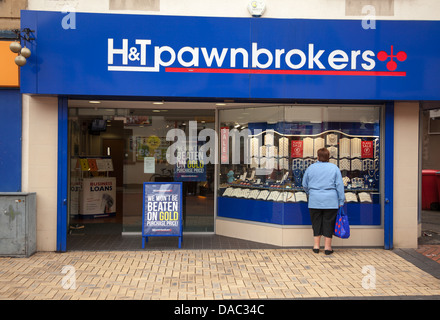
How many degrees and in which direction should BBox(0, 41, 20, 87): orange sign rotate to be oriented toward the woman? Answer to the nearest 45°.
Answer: approximately 45° to its left

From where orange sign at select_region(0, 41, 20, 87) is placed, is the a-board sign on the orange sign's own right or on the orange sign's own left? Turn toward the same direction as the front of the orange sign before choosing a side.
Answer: on the orange sign's own left

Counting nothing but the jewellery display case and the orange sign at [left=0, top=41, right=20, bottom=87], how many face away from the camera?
0

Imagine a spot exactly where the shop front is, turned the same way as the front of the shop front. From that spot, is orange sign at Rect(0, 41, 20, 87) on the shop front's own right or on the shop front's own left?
on the shop front's own right

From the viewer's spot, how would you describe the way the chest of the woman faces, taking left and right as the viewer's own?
facing away from the viewer

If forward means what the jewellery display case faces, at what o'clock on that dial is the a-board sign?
The a-board sign is roughly at 2 o'clock from the jewellery display case.

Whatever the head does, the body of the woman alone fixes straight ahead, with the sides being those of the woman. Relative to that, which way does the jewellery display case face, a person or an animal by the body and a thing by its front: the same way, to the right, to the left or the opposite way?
the opposite way

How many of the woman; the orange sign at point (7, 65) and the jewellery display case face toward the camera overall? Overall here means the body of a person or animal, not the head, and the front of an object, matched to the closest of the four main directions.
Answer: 2

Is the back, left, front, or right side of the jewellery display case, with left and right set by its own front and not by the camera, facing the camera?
front
